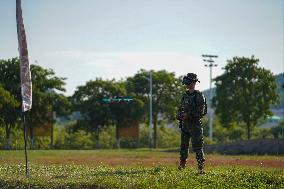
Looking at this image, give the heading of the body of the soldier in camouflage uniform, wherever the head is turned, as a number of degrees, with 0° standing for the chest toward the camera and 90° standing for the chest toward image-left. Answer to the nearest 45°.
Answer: approximately 45°

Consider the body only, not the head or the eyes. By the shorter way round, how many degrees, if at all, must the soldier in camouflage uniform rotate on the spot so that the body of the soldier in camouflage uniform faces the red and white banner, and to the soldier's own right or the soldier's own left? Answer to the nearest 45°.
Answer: approximately 45° to the soldier's own right
